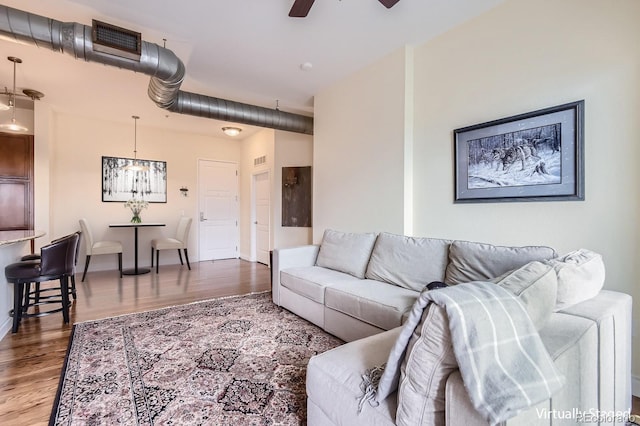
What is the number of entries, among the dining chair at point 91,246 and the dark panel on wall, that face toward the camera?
1

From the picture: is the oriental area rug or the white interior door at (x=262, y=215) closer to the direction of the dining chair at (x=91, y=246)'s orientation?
the white interior door

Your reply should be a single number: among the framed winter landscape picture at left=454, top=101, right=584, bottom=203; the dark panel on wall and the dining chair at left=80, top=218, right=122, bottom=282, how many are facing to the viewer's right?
1

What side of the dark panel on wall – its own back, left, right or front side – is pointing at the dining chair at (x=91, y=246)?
right

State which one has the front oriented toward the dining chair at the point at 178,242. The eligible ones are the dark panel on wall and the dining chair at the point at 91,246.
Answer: the dining chair at the point at 91,246

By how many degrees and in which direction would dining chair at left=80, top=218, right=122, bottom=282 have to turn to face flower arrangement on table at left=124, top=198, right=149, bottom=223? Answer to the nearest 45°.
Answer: approximately 45° to its left

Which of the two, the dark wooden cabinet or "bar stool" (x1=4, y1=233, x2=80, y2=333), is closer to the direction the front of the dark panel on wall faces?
the bar stool

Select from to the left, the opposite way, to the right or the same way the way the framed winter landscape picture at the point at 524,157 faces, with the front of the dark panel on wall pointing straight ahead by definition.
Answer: to the right

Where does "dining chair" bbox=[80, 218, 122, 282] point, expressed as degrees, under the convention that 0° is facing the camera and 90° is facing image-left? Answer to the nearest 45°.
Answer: approximately 270°

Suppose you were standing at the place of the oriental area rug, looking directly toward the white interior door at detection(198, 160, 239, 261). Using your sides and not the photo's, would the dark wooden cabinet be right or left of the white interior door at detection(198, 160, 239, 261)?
left

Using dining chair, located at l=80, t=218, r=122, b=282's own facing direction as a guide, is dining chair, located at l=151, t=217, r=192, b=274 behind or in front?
in front

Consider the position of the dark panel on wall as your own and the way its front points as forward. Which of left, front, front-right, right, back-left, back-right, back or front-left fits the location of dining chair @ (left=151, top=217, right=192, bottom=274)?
right

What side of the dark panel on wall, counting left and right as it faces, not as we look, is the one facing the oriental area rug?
front

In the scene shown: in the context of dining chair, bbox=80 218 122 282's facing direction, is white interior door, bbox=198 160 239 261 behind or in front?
in front

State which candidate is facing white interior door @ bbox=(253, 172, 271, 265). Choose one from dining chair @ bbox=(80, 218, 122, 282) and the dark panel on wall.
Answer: the dining chair
